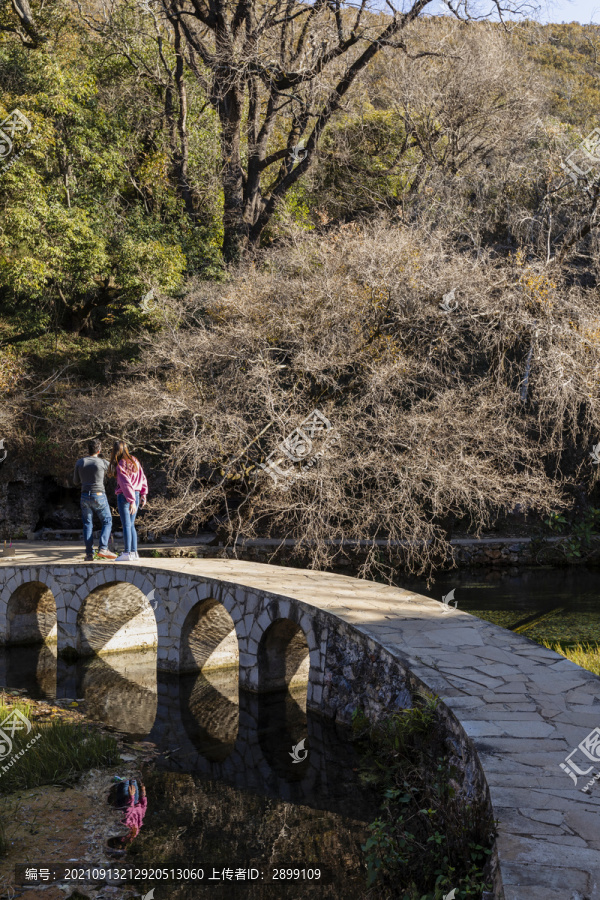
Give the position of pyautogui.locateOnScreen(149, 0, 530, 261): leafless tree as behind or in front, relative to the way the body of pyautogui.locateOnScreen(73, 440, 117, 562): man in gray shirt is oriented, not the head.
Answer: in front

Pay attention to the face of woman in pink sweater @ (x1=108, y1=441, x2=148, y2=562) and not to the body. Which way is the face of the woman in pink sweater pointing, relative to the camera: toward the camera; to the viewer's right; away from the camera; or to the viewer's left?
away from the camera

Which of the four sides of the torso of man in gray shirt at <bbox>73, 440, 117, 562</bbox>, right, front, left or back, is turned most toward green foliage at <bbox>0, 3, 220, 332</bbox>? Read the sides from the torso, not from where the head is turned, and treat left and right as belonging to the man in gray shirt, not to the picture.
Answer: front

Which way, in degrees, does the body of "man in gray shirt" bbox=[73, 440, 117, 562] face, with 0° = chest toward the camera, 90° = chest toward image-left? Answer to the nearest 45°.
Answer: approximately 180°

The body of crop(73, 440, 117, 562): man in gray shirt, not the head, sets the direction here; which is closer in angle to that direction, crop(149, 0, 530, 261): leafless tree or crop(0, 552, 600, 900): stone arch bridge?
the leafless tree

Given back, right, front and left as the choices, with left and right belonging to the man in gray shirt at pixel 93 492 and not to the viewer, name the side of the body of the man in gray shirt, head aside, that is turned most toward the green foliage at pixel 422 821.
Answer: back

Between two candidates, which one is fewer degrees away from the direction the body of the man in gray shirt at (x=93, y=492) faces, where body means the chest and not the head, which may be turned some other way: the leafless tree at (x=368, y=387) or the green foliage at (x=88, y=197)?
the green foliage

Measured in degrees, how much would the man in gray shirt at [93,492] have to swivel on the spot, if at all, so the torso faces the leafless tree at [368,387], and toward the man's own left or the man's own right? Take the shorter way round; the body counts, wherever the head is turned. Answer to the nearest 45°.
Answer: approximately 90° to the man's own right

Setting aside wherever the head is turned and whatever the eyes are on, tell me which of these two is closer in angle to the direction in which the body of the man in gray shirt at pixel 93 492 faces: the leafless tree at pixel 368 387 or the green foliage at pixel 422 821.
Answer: the leafless tree

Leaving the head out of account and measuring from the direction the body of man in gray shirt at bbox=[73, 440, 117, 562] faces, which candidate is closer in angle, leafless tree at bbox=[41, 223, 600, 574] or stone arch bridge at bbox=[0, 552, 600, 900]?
the leafless tree

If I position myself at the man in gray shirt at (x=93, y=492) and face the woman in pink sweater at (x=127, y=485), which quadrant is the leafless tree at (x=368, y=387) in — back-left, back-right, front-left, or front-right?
front-left
